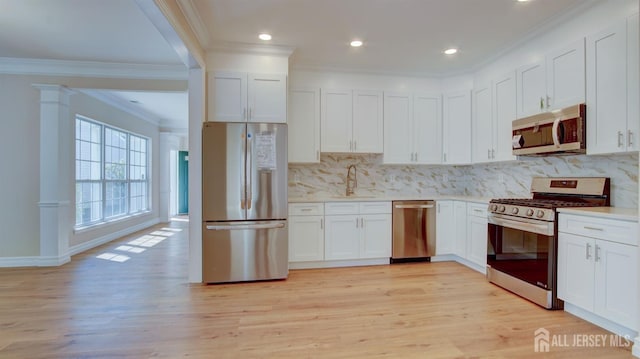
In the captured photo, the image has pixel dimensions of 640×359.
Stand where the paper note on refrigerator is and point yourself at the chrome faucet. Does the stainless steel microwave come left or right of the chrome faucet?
right

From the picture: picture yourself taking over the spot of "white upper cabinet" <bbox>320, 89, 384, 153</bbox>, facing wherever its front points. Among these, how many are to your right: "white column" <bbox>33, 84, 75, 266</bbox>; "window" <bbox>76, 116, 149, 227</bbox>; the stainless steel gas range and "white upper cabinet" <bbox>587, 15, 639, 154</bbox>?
2

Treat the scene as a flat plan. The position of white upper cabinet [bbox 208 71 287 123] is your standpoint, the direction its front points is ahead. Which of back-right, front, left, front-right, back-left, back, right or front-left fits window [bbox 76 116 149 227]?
back-right

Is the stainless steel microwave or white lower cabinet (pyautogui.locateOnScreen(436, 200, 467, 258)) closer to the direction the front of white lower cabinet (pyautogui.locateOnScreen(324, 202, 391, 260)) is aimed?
the stainless steel microwave

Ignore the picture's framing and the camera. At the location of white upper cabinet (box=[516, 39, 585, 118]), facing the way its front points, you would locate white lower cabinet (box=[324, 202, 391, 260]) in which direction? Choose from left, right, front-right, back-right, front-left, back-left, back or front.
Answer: front-right

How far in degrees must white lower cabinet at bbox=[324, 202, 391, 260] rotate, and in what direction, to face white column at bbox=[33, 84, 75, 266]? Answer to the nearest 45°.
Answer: approximately 90° to its right

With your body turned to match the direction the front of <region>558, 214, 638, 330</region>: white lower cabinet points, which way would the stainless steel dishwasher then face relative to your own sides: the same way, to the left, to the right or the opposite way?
to the left

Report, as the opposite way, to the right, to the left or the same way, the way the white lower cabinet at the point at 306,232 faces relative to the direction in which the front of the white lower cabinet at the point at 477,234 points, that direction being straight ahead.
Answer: to the left
